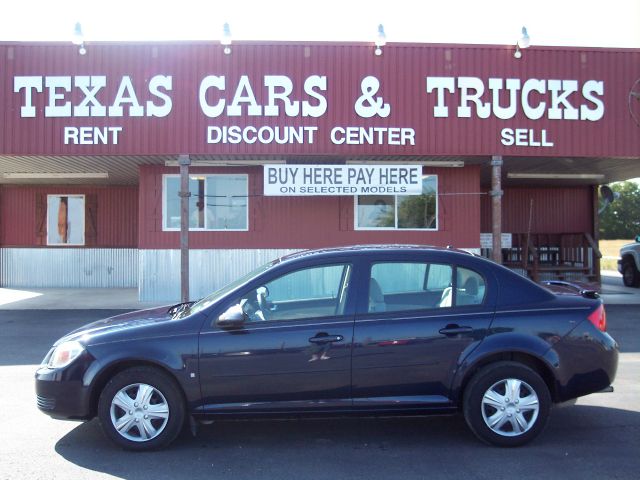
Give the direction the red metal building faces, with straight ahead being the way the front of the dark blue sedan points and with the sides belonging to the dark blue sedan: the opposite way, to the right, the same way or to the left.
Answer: to the left

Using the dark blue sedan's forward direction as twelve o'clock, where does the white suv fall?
The white suv is roughly at 4 o'clock from the dark blue sedan.

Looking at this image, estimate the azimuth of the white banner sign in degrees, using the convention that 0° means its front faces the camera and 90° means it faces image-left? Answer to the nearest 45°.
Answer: approximately 0°

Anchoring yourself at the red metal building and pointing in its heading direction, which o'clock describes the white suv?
The white suv is roughly at 8 o'clock from the red metal building.

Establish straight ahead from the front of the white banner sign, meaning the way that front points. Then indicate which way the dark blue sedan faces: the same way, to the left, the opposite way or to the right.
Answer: to the right

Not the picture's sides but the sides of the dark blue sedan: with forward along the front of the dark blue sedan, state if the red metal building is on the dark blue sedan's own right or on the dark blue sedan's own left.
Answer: on the dark blue sedan's own right

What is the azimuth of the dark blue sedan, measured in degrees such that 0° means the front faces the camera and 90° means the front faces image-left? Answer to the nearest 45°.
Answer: approximately 90°

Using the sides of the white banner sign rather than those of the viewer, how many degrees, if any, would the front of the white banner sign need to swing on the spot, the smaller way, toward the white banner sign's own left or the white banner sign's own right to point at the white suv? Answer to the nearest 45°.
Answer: approximately 135° to the white banner sign's own left

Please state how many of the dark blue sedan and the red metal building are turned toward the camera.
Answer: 1

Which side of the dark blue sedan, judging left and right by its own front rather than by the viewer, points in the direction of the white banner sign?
right
